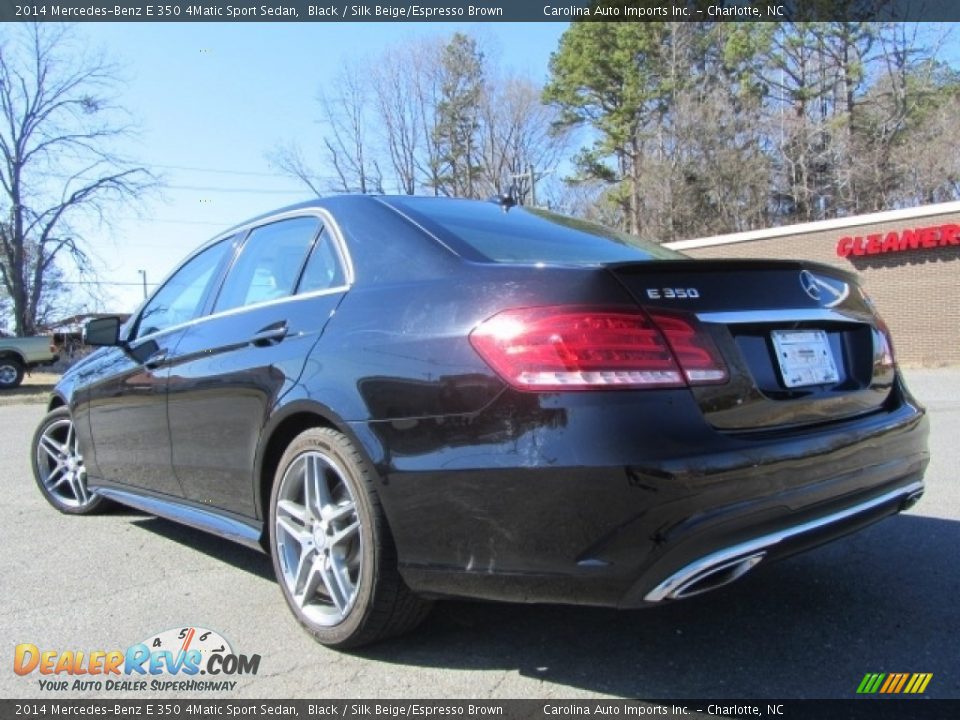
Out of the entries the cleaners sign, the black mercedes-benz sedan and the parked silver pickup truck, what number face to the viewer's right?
0

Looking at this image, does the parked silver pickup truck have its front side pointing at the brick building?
no

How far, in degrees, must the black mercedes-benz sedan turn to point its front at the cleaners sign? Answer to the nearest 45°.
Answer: approximately 90° to its right

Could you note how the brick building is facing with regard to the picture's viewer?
facing the viewer and to the left of the viewer

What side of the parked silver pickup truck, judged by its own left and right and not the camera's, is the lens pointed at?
left

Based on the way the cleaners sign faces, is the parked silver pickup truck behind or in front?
in front

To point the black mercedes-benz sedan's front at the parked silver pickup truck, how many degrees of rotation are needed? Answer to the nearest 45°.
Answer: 0° — it already faces it

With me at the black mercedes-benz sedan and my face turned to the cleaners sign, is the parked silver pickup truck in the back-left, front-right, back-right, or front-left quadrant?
front-left

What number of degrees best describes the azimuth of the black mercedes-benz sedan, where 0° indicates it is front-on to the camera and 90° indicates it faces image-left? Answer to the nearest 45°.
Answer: approximately 135°

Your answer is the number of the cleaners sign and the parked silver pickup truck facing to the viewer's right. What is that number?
0

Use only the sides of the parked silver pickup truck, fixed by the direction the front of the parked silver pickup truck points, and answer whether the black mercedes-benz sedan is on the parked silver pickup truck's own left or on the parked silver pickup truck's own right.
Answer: on the parked silver pickup truck's own left
